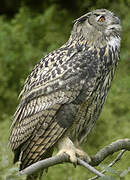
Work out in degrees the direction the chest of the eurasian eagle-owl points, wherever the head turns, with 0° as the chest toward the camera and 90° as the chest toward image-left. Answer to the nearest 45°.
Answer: approximately 270°
